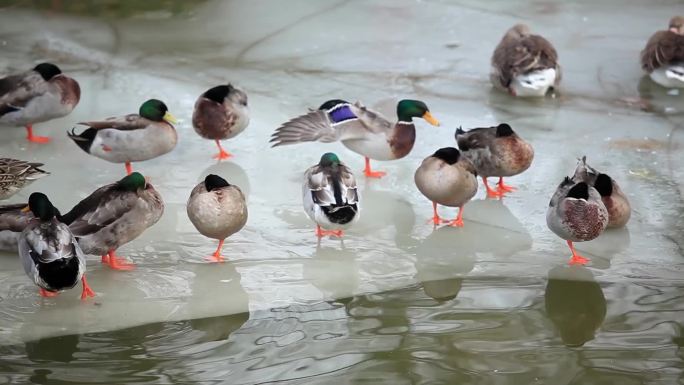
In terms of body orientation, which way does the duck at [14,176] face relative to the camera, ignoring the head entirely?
to the viewer's left

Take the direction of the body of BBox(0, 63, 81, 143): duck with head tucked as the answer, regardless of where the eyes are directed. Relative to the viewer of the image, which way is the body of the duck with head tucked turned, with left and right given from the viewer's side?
facing to the right of the viewer

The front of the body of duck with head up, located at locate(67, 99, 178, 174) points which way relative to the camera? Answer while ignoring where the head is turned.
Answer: to the viewer's right

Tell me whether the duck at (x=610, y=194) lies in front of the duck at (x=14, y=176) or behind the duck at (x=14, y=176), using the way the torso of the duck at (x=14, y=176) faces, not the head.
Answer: behind

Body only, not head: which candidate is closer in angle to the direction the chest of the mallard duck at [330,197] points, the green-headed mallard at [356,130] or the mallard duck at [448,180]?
the green-headed mallard

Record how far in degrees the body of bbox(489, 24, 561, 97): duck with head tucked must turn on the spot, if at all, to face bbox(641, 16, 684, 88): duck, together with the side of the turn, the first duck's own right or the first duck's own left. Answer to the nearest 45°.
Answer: approximately 90° to the first duck's own right

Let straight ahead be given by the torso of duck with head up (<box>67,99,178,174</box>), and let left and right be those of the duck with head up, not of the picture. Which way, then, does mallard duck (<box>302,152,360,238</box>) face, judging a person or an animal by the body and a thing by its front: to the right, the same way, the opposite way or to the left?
to the left

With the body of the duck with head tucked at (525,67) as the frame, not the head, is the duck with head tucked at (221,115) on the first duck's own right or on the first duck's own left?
on the first duck's own left

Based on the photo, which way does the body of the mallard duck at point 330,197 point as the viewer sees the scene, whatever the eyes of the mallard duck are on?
away from the camera

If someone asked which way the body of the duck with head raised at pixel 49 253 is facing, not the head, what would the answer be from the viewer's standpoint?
away from the camera

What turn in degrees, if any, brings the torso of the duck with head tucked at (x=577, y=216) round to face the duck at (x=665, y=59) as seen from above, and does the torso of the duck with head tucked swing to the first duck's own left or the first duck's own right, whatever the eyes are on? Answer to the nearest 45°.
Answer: approximately 135° to the first duck's own left

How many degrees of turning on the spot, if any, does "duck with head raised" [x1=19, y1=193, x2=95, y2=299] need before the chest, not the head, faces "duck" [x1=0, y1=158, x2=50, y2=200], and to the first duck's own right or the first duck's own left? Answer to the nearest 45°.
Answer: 0° — it already faces it

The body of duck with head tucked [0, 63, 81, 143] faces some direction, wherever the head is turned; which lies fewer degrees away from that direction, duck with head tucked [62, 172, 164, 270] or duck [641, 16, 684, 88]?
the duck

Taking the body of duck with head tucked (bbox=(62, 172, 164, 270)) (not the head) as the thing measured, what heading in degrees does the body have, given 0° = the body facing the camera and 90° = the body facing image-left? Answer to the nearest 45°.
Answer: approximately 270°

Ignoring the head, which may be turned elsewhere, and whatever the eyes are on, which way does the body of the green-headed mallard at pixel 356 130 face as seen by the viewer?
to the viewer's right

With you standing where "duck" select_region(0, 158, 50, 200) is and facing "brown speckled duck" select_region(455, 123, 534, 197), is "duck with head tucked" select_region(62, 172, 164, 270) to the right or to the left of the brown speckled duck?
right

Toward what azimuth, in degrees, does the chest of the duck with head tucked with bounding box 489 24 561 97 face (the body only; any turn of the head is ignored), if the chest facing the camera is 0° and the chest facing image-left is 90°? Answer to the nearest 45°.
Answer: approximately 180°

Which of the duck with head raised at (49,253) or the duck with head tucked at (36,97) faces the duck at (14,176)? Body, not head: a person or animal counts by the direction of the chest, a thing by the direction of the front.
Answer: the duck with head raised at (49,253)
